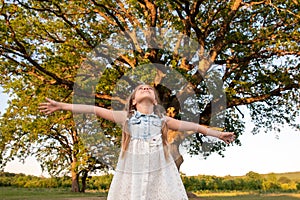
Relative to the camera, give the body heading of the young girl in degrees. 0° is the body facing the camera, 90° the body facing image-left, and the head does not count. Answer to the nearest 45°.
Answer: approximately 0°

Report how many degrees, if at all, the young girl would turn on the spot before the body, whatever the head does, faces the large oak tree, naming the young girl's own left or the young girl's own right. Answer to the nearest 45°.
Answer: approximately 180°
